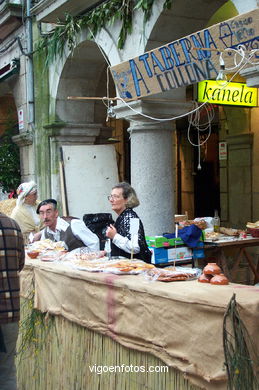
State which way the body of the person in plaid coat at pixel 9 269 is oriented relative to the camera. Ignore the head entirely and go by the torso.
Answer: away from the camera

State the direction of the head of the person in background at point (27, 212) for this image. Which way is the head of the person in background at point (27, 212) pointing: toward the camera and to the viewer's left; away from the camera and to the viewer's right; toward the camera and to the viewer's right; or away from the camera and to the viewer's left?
toward the camera and to the viewer's right

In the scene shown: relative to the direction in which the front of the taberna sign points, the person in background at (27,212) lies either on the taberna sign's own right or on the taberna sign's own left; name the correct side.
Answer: on the taberna sign's own right

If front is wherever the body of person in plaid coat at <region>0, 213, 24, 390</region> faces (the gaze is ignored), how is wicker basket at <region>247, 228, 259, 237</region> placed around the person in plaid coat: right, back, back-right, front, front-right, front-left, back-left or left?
front-right

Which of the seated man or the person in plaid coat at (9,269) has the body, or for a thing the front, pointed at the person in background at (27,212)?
the person in plaid coat at (9,269)

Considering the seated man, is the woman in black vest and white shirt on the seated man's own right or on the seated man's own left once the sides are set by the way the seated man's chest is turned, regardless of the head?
on the seated man's own left

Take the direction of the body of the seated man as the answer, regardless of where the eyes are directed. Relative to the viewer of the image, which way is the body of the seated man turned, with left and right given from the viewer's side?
facing the viewer and to the left of the viewer

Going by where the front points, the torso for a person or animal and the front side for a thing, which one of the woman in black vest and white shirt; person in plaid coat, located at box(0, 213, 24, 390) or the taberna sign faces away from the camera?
the person in plaid coat
